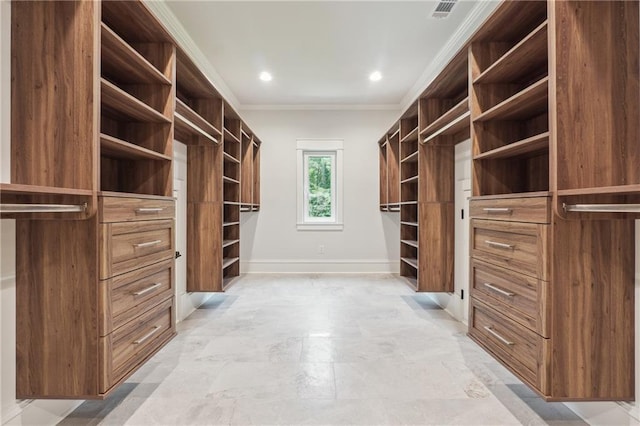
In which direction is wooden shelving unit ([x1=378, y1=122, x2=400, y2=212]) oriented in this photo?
to the viewer's left

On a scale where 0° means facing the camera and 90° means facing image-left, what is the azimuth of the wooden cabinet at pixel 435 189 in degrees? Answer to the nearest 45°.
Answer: approximately 90°

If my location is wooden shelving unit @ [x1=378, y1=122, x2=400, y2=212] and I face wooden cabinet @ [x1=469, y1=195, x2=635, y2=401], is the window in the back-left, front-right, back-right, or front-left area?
back-right

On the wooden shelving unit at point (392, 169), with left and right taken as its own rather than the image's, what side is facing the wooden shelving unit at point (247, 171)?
front

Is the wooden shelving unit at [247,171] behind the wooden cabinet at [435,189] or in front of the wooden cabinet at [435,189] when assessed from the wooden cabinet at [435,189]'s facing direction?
in front

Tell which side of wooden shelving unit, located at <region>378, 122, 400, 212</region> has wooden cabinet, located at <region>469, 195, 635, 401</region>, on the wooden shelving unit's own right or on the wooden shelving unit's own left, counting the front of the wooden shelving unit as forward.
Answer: on the wooden shelving unit's own left
